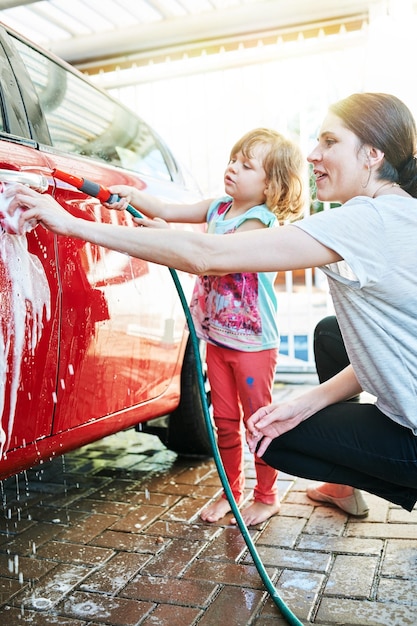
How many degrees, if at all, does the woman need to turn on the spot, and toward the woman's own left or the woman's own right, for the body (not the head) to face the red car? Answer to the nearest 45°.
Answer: approximately 45° to the woman's own right

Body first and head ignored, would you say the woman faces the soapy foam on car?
yes

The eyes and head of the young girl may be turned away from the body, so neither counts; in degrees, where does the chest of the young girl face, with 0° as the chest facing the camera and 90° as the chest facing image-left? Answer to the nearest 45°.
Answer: approximately 45°

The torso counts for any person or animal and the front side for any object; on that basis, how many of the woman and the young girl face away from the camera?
0

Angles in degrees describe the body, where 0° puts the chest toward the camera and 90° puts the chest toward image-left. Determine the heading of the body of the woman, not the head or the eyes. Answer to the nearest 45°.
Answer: approximately 90°

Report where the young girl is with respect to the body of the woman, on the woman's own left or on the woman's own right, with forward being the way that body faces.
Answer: on the woman's own right

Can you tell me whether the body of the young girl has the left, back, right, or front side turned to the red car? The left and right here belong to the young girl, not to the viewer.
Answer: front

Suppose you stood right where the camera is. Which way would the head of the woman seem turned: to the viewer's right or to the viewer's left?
to the viewer's left
